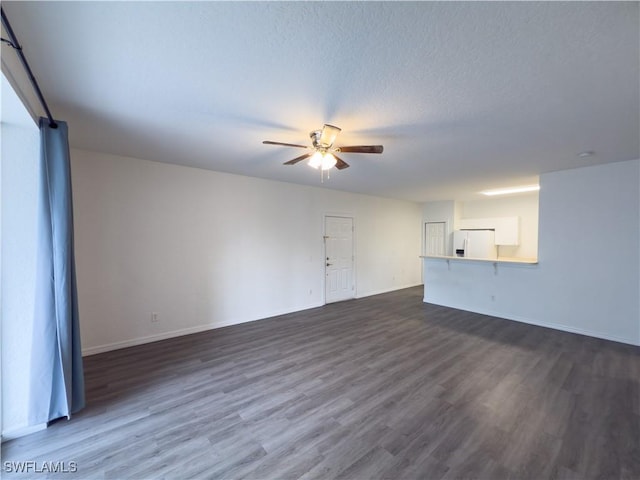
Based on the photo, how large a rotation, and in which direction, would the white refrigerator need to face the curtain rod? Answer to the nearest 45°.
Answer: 0° — it already faces it

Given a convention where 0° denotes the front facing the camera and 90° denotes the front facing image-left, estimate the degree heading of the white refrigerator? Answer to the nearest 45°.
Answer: approximately 0°

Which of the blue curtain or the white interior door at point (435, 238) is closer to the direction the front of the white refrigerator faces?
the blue curtain

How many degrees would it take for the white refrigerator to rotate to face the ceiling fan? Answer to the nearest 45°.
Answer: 0° — it already faces it

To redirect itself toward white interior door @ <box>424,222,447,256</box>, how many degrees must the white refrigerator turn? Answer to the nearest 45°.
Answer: approximately 135° to its right

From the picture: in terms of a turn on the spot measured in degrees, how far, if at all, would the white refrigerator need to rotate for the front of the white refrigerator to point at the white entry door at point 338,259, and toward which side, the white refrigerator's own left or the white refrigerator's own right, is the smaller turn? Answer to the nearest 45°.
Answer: approximately 45° to the white refrigerator's own right

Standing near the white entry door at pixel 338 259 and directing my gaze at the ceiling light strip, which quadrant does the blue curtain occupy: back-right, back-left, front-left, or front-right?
back-right

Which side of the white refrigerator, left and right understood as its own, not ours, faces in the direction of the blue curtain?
front
